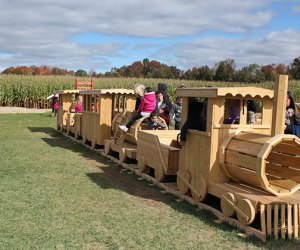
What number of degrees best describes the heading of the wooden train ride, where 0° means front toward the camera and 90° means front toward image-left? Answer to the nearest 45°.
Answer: approximately 315°

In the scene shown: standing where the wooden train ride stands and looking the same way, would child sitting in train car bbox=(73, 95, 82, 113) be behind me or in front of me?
behind

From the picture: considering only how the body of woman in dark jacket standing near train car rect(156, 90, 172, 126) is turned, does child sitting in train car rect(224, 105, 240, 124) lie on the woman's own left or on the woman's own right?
on the woman's own left
